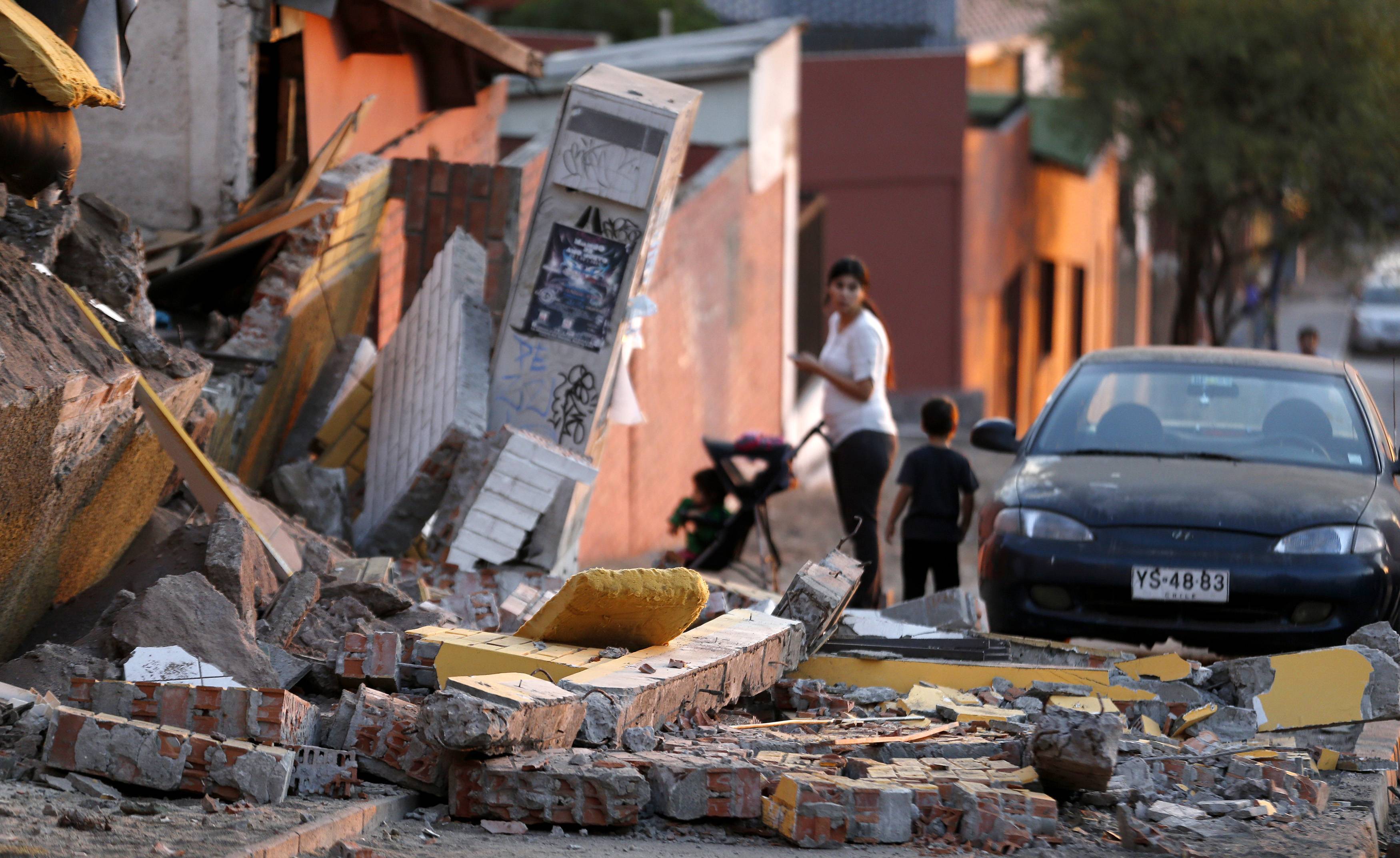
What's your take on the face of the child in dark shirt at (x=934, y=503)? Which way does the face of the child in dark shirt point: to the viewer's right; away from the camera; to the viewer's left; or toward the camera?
away from the camera

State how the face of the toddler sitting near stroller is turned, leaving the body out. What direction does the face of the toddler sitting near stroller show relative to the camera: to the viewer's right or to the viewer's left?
to the viewer's left

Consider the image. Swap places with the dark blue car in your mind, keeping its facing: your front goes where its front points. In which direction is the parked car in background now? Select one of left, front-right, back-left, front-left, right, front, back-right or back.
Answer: back

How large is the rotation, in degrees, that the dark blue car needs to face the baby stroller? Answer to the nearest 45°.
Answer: approximately 135° to its right

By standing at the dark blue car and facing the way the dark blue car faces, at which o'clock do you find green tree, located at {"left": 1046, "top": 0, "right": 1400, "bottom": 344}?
The green tree is roughly at 6 o'clock from the dark blue car.

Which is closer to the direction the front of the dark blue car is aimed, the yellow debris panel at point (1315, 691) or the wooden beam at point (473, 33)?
the yellow debris panel

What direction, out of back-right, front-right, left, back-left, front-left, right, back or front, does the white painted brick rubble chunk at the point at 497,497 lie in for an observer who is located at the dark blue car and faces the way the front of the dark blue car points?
right

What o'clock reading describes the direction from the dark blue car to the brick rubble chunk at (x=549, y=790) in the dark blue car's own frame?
The brick rubble chunk is roughly at 1 o'clock from the dark blue car.

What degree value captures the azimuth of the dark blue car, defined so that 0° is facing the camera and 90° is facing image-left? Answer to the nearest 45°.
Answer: approximately 0°

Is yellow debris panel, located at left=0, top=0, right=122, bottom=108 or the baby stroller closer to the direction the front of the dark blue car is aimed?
the yellow debris panel

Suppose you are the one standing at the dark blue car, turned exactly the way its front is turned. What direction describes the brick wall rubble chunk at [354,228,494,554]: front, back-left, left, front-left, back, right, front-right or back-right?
right

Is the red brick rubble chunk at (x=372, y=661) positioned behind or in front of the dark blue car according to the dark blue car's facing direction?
in front

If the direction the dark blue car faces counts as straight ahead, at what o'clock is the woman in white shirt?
The woman in white shirt is roughly at 4 o'clock from the dark blue car.

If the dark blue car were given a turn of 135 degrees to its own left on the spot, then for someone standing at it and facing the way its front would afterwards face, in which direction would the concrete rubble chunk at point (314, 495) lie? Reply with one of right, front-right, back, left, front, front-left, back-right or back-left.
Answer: back-left
